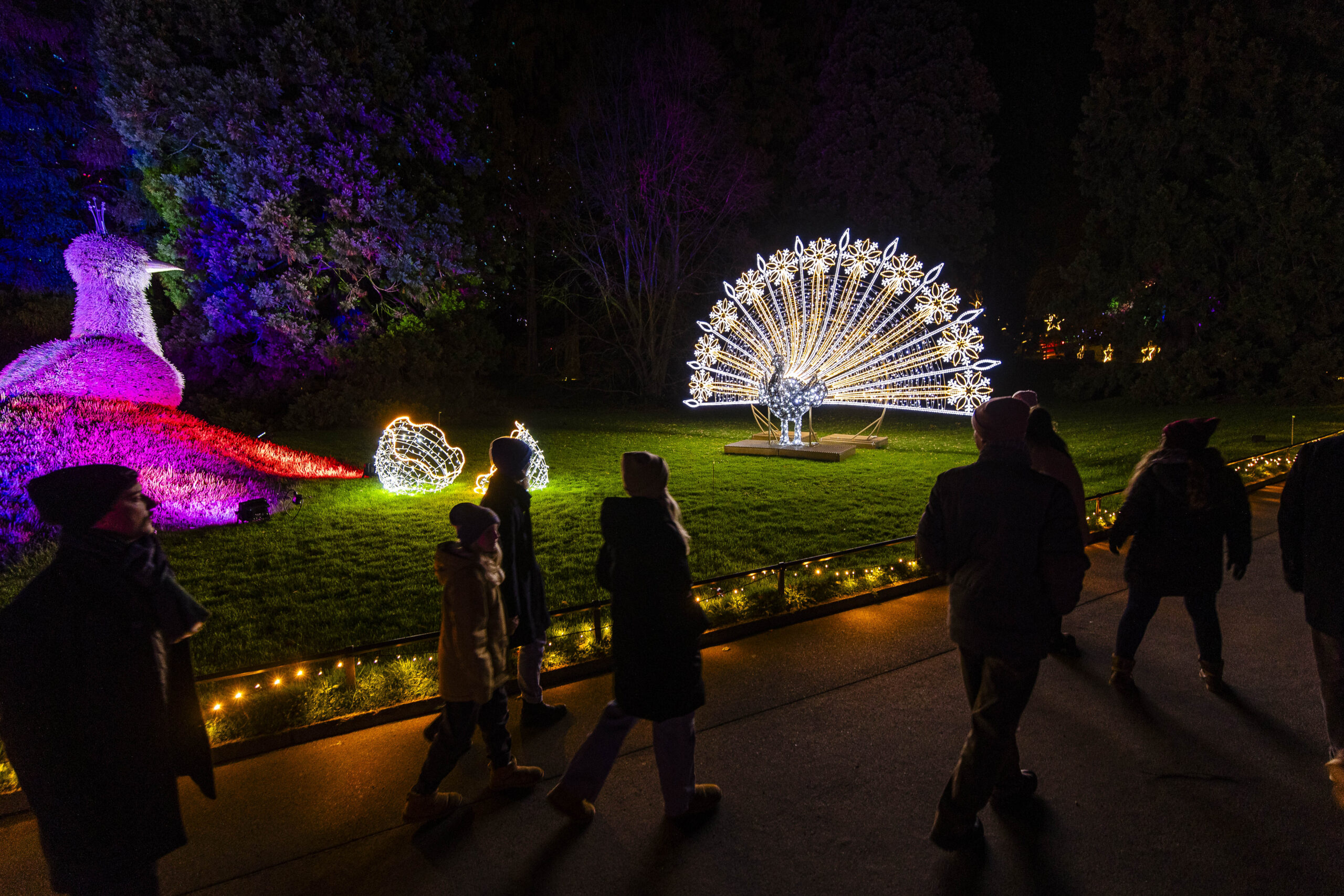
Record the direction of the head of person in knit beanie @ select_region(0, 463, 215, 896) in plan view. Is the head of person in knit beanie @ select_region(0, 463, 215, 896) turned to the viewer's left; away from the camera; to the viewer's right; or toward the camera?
to the viewer's right

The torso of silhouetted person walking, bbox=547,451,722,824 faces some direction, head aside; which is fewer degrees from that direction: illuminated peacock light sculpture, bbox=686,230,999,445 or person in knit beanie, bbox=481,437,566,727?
the illuminated peacock light sculpture

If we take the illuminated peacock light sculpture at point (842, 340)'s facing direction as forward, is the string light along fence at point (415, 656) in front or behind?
in front

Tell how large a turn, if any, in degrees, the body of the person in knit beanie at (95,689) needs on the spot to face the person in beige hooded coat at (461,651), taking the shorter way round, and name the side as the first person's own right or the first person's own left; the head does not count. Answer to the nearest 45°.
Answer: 0° — they already face them

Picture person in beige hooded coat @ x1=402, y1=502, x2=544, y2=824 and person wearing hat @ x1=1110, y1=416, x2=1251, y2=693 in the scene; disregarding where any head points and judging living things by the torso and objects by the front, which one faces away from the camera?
the person wearing hat

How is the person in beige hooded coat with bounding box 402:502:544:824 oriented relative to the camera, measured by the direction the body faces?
to the viewer's right

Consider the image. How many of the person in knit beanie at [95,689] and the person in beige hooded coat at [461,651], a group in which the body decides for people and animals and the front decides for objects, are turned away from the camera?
0

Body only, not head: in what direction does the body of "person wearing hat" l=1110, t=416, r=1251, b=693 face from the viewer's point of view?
away from the camera

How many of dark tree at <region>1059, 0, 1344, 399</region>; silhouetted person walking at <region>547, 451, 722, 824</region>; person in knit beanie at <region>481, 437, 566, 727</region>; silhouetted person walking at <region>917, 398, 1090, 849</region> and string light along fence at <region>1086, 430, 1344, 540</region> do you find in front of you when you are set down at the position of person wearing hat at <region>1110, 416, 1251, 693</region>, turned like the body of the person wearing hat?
2
